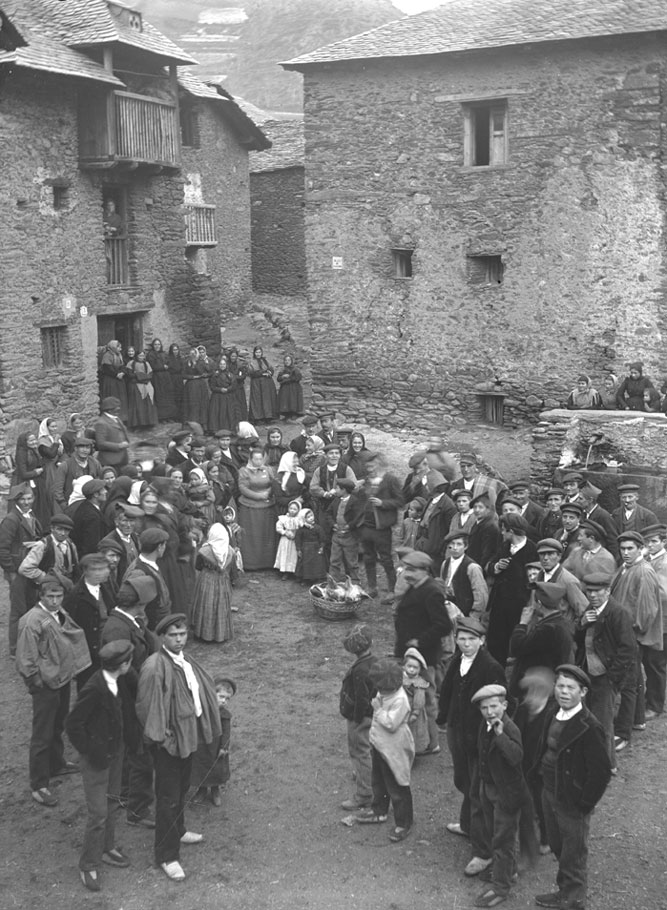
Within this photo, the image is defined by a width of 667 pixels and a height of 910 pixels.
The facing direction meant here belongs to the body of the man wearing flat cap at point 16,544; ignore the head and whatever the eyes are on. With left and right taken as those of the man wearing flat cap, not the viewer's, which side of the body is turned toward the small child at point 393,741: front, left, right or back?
front

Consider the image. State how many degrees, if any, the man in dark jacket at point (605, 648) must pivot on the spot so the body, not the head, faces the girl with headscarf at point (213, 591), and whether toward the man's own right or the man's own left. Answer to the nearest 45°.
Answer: approximately 90° to the man's own right

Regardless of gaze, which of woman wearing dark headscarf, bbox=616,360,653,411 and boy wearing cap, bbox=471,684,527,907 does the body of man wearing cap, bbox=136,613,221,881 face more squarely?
the boy wearing cap

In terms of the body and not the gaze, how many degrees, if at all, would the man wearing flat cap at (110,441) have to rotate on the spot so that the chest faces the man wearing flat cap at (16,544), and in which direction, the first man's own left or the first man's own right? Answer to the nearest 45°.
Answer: approximately 45° to the first man's own right

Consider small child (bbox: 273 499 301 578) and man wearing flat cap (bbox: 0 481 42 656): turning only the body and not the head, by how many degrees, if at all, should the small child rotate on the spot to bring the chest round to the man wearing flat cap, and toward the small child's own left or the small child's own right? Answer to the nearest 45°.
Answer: approximately 45° to the small child's own right

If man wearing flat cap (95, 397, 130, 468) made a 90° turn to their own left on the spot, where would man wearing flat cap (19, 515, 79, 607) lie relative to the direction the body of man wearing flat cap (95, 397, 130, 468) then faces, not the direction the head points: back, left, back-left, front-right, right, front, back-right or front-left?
back-right

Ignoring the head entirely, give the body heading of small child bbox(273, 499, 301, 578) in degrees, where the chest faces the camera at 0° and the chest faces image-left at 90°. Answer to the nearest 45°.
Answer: approximately 0°

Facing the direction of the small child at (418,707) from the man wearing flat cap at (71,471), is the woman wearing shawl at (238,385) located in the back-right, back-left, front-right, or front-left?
back-left
